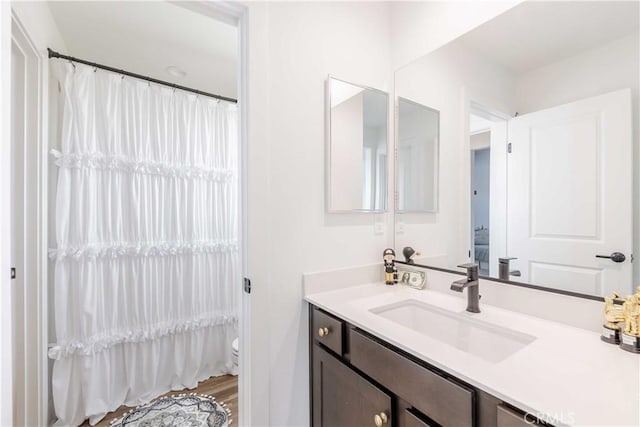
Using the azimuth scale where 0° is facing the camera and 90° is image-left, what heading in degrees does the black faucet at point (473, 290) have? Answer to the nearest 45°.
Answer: approximately 45°

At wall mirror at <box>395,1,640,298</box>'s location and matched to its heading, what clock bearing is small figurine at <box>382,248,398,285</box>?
The small figurine is roughly at 2 o'clock from the wall mirror.

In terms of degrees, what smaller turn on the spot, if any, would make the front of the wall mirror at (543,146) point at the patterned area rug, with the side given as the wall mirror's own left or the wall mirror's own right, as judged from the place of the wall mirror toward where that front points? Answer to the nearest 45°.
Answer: approximately 45° to the wall mirror's own right

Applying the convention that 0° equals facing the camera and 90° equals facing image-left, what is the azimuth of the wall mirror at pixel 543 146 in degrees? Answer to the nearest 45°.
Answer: approximately 45°

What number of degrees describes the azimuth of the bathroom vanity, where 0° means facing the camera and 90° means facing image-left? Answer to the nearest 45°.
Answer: approximately 45°
